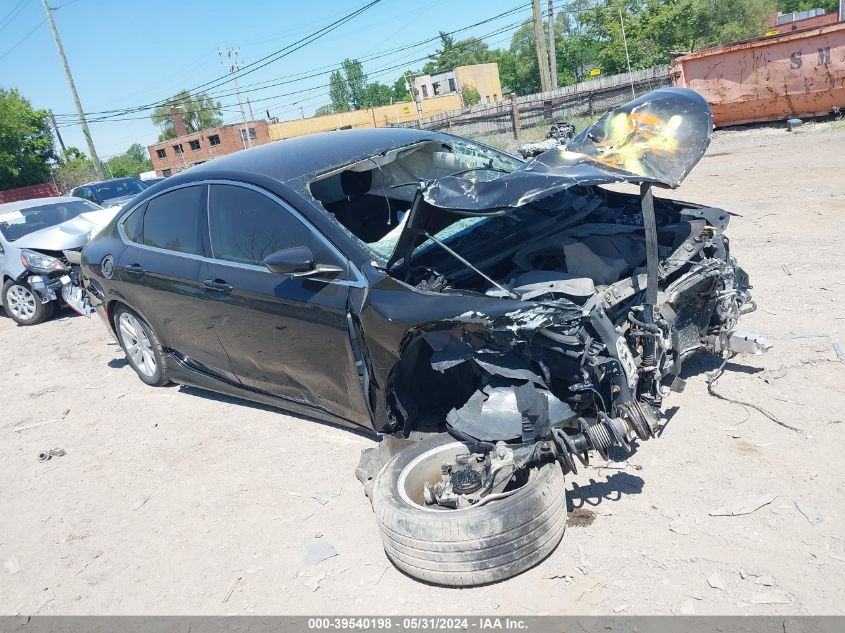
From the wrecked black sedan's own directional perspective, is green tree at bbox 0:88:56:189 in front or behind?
behind

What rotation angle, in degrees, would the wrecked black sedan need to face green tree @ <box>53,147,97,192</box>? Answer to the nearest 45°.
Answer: approximately 180°

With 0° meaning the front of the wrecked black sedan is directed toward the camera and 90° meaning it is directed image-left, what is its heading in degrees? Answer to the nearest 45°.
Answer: approximately 315°

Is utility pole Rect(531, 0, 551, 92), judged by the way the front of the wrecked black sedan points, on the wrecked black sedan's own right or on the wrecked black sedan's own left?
on the wrecked black sedan's own left
